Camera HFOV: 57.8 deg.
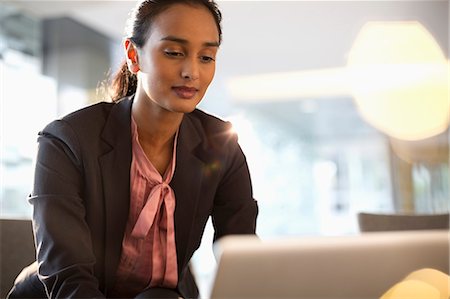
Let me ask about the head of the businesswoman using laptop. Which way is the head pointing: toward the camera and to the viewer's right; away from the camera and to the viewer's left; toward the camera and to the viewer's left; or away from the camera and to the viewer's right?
toward the camera and to the viewer's right

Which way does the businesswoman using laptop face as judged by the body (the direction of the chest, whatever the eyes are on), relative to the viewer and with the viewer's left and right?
facing the viewer and to the right of the viewer
